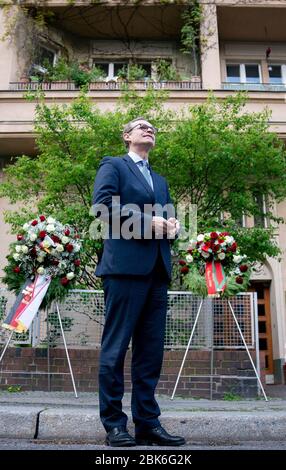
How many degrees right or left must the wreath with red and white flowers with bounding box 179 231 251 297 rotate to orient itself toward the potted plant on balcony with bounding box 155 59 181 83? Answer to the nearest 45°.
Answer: approximately 180°

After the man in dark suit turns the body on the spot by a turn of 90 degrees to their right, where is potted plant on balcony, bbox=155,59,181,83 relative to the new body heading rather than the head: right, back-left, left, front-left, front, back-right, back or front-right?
back-right

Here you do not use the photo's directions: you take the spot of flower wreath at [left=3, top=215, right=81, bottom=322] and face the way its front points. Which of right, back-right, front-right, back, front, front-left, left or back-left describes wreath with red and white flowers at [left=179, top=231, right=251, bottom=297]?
left

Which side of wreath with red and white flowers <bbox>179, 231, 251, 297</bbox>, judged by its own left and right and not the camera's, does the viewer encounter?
front

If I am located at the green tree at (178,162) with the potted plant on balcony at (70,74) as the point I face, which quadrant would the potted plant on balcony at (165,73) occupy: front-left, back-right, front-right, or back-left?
front-right

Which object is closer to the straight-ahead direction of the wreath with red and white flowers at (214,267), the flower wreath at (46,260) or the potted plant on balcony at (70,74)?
the flower wreath

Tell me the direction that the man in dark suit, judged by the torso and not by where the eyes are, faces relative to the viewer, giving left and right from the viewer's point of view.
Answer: facing the viewer and to the right of the viewer

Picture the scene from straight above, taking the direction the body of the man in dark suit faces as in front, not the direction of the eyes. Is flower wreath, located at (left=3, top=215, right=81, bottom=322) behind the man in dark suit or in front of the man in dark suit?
behind

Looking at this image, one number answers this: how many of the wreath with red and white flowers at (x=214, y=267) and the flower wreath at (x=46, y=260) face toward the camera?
2

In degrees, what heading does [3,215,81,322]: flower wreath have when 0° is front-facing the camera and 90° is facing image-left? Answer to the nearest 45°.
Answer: approximately 0°
